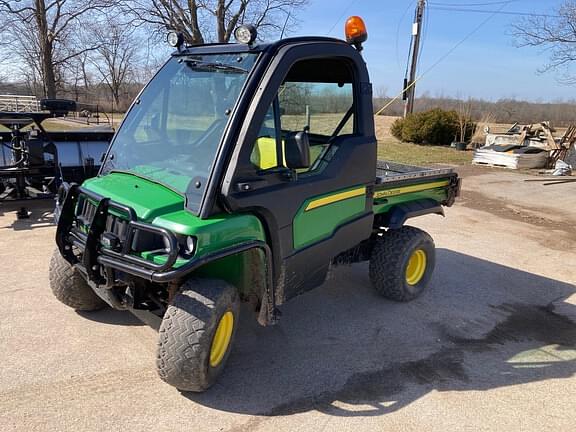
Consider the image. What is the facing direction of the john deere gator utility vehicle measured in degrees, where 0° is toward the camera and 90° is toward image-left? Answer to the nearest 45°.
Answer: approximately 45°

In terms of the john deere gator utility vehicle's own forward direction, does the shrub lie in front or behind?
behind
